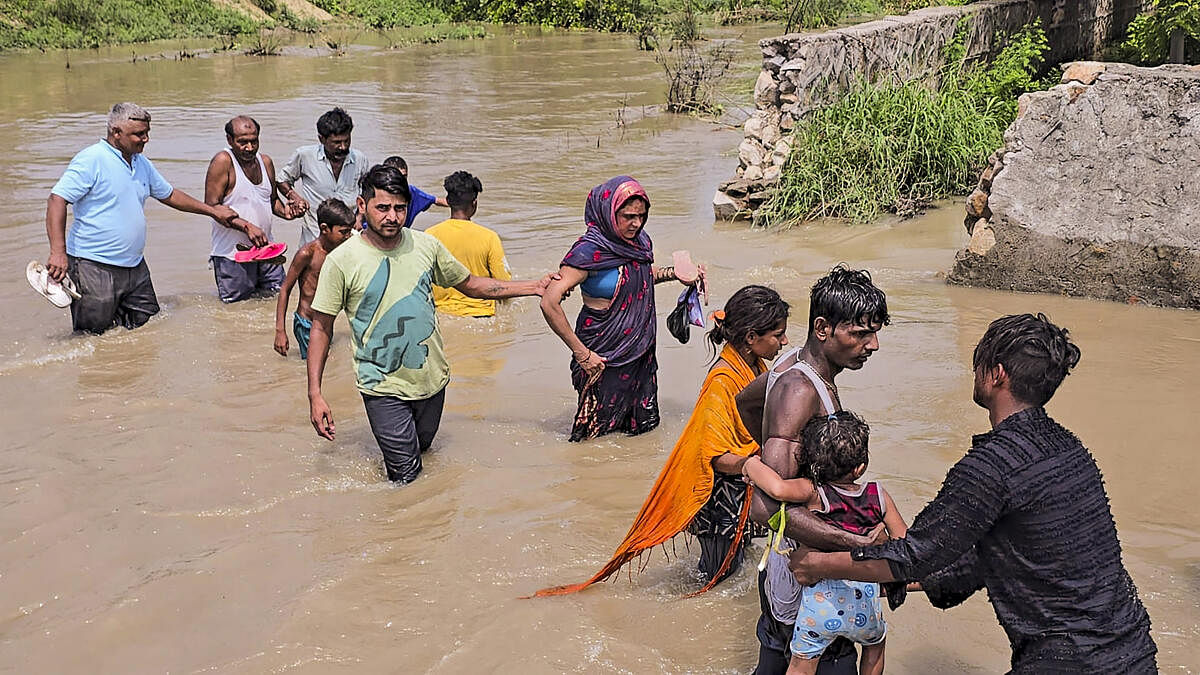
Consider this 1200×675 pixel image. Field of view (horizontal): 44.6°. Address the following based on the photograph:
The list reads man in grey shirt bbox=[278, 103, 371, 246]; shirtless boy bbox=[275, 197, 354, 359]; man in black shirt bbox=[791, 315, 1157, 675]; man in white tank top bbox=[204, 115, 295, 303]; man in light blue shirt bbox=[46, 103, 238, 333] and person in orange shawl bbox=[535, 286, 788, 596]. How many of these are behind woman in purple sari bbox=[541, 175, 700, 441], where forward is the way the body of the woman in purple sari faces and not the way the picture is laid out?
4

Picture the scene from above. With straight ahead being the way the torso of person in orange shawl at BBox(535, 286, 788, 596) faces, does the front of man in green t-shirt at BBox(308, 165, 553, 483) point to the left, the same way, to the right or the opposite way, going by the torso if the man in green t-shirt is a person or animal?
to the right

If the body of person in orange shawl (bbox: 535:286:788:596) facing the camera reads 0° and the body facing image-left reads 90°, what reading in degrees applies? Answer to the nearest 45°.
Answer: approximately 270°

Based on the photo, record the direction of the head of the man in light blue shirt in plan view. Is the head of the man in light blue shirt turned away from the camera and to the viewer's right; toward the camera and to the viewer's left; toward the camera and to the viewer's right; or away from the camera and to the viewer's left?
toward the camera and to the viewer's right

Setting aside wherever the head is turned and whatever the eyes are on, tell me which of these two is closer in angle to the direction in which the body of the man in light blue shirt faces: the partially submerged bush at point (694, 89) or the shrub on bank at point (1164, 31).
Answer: the shrub on bank

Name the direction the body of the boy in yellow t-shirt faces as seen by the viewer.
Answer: away from the camera

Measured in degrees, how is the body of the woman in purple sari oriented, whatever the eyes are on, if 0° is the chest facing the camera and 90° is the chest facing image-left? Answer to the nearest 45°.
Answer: approximately 315°

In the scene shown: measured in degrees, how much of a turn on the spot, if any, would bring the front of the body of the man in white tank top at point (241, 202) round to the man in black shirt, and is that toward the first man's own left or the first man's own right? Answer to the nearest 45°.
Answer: approximately 45° to the first man's own right

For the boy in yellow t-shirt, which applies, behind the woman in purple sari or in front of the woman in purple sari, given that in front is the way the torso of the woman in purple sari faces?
behind

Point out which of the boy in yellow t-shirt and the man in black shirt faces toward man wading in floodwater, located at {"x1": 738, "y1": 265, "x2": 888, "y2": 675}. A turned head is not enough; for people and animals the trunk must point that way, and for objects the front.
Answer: the man in black shirt

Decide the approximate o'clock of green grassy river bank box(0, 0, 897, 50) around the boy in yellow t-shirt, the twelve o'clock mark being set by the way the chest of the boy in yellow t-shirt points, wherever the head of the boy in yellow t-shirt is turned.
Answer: The green grassy river bank is roughly at 12 o'clock from the boy in yellow t-shirt.

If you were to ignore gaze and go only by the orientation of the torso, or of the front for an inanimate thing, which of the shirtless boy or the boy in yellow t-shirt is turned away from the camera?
the boy in yellow t-shirt

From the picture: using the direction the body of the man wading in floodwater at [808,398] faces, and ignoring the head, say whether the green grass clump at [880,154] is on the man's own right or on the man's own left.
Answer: on the man's own left

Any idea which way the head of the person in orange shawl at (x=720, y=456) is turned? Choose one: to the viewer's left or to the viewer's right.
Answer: to the viewer's right
